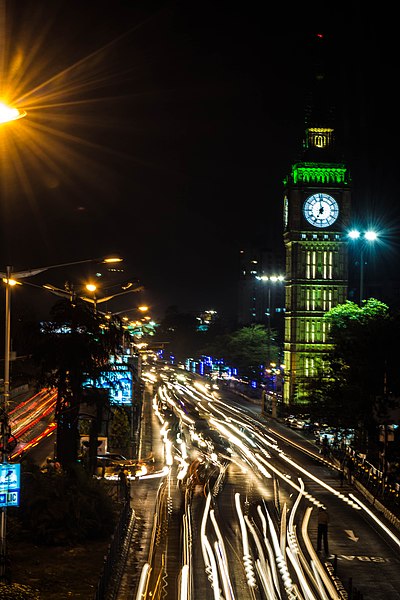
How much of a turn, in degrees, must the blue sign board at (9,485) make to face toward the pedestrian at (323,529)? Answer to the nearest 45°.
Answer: approximately 135° to its left

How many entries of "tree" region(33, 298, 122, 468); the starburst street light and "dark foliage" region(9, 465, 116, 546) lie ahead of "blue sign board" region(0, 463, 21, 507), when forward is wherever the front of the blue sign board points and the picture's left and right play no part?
1

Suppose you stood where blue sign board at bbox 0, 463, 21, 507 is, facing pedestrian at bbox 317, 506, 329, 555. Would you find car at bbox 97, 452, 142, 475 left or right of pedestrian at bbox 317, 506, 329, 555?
left

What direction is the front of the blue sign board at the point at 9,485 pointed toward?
toward the camera

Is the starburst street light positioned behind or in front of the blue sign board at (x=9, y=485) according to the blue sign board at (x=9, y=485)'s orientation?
in front

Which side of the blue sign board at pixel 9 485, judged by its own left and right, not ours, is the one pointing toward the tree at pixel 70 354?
back

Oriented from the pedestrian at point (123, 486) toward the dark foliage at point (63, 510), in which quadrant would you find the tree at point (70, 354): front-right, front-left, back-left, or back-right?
front-right

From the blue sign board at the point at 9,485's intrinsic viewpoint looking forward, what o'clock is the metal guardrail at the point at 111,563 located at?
The metal guardrail is roughly at 9 o'clock from the blue sign board.

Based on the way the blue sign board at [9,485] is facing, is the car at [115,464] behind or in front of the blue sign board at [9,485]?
behind
